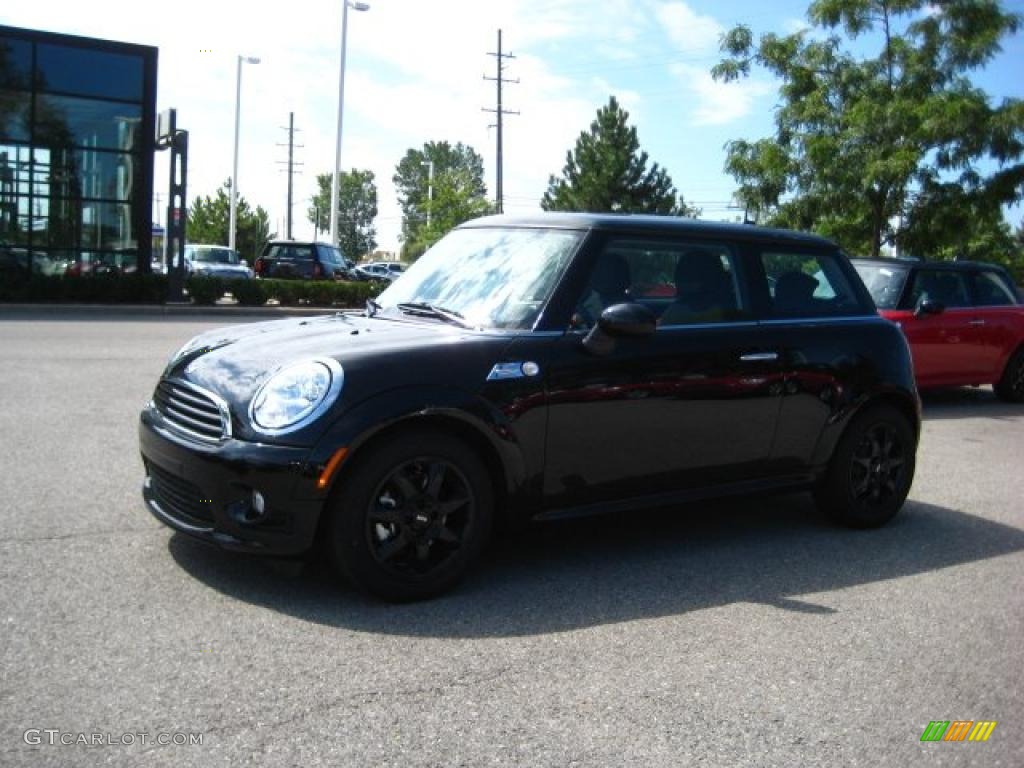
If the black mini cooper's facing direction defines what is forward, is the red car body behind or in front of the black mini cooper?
behind

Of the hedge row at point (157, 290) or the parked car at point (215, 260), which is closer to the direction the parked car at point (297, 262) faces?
the parked car

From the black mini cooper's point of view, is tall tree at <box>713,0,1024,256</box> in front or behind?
behind

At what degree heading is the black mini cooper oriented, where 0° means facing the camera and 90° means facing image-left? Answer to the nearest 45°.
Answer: approximately 45°

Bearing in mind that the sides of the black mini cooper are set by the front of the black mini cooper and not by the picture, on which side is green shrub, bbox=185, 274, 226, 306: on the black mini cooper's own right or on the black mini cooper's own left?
on the black mini cooper's own right

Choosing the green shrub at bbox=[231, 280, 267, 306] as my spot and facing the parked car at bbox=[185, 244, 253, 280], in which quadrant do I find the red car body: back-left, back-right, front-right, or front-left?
back-right

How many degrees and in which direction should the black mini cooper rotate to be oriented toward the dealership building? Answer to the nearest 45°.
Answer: approximately 90° to its right

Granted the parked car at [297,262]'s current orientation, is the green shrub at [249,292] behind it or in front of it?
behind

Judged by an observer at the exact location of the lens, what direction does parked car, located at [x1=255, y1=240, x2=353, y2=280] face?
facing away from the viewer and to the right of the viewer

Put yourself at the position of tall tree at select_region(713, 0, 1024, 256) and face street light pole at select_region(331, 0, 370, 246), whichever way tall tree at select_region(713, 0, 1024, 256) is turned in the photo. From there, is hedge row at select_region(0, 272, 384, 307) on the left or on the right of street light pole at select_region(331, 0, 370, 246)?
left
